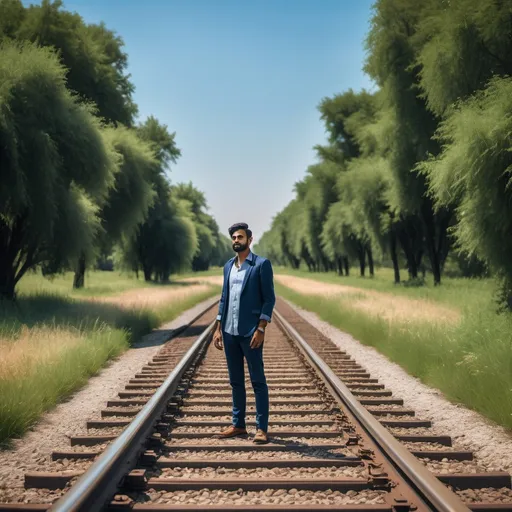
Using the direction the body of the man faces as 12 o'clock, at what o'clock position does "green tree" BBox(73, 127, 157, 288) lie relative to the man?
The green tree is roughly at 4 o'clock from the man.

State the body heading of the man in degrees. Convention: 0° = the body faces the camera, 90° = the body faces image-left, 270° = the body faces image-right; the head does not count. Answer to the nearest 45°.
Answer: approximately 45°

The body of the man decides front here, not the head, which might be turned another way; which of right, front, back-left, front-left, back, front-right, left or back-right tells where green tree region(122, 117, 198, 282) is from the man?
back-right

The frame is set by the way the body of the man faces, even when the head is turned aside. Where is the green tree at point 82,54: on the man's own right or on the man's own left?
on the man's own right

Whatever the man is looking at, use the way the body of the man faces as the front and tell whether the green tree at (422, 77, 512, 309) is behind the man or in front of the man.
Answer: behind

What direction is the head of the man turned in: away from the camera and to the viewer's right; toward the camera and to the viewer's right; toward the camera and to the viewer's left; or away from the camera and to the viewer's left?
toward the camera and to the viewer's left

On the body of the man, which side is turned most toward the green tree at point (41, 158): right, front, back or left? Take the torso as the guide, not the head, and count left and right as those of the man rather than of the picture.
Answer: right
